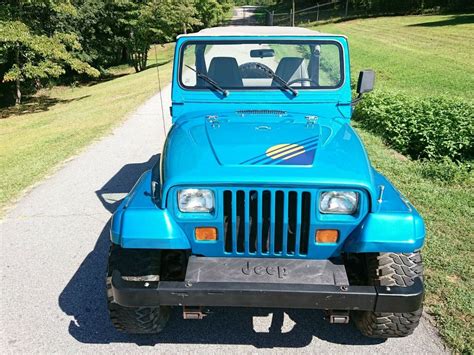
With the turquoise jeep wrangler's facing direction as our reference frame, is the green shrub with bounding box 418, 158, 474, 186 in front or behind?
behind

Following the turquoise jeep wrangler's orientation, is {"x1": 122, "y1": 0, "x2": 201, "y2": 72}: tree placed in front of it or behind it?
behind

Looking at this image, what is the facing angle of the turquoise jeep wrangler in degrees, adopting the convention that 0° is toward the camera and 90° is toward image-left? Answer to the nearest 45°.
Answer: approximately 0°

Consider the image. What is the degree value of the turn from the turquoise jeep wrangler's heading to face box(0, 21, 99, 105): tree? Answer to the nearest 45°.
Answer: approximately 135° to its right

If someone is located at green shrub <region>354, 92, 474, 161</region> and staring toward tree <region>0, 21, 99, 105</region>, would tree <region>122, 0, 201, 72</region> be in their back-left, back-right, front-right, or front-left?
front-right

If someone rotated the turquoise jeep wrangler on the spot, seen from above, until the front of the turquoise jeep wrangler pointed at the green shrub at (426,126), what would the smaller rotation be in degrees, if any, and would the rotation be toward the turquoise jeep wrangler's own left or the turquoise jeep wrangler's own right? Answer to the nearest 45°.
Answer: approximately 135° to the turquoise jeep wrangler's own left

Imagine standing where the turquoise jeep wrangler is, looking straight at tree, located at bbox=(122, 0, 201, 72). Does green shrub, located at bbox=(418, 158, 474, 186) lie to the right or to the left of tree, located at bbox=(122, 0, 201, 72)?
right

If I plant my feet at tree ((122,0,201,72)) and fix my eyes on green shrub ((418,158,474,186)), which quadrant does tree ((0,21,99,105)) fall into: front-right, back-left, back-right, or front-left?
front-right

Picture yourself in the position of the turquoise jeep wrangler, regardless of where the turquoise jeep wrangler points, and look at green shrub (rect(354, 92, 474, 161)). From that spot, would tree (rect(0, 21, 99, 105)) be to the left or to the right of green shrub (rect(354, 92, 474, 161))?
left
